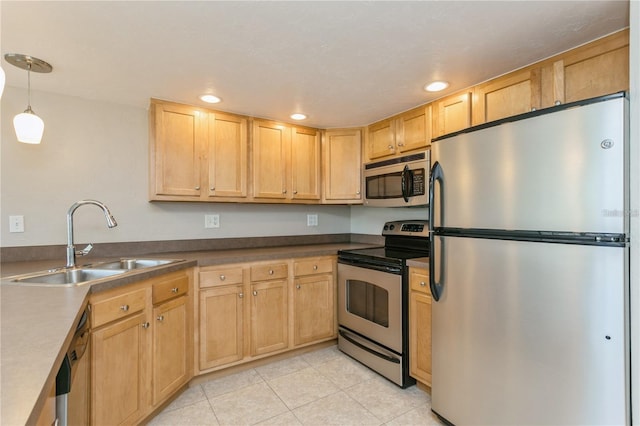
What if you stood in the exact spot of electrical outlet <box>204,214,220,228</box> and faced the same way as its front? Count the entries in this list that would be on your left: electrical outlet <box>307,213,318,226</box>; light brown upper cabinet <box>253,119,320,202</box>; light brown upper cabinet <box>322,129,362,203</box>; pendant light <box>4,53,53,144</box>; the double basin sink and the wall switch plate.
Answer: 3

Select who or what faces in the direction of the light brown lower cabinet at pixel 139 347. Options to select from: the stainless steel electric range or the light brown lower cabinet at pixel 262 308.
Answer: the stainless steel electric range

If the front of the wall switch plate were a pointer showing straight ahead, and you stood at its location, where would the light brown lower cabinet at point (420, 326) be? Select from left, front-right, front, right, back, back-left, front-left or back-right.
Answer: front-left

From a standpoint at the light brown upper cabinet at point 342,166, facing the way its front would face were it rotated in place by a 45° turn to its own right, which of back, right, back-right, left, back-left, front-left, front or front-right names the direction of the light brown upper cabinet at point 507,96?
left

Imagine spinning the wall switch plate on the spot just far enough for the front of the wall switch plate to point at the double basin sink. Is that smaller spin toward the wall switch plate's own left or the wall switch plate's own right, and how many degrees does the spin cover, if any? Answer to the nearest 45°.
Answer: approximately 45° to the wall switch plate's own left

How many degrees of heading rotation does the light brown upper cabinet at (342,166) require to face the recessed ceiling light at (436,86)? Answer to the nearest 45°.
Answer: approximately 45° to its left

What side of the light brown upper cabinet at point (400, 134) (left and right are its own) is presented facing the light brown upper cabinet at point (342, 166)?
right

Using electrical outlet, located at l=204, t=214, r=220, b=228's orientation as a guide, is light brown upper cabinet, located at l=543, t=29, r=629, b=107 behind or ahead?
ahead

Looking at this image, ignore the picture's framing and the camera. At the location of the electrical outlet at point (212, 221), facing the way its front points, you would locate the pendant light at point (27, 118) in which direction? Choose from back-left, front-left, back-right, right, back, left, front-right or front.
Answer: front-right

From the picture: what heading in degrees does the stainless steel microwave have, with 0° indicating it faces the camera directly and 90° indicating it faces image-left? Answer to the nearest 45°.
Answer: approximately 45°
